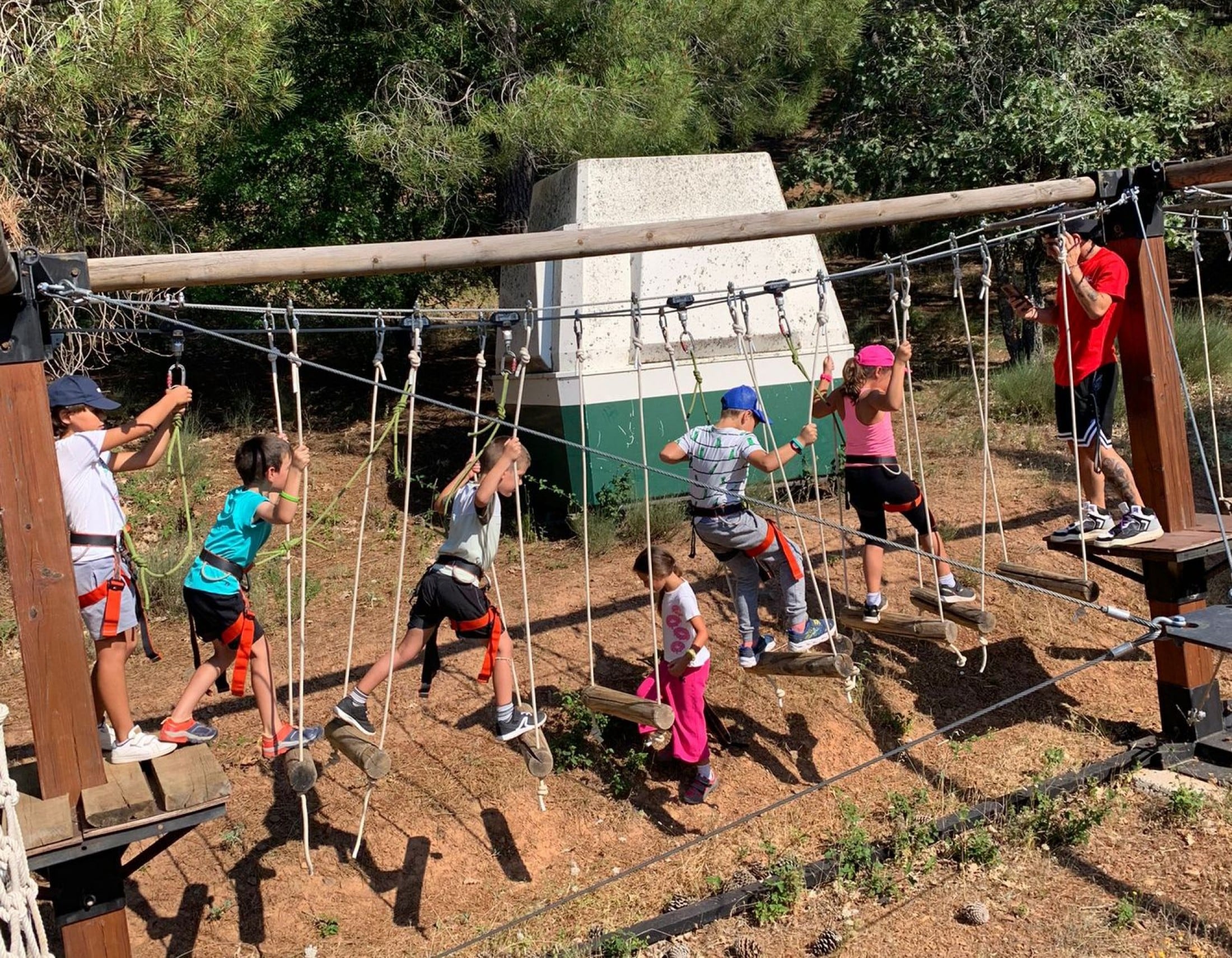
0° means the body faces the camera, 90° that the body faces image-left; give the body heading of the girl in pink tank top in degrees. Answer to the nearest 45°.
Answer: approximately 225°

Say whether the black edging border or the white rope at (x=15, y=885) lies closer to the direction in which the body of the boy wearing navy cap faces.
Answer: the black edging border

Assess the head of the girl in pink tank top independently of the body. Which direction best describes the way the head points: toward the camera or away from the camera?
away from the camera

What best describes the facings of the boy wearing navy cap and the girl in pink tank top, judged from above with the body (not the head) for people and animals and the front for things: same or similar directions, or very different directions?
same or similar directions

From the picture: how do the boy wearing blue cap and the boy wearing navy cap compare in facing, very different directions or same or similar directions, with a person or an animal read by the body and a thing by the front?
same or similar directions

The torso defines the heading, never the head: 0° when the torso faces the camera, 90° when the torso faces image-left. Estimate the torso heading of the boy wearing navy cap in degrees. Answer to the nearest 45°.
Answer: approximately 270°

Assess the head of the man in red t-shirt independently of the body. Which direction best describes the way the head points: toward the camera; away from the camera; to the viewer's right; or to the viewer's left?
to the viewer's left

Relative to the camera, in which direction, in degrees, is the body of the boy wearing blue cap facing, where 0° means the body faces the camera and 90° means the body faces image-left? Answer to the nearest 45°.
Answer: approximately 225°

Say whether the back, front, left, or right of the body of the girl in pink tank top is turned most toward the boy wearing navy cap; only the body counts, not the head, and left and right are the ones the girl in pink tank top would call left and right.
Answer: back

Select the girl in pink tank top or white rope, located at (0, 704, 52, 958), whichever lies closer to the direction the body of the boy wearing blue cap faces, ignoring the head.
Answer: the girl in pink tank top

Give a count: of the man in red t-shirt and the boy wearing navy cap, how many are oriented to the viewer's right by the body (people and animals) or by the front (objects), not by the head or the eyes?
1

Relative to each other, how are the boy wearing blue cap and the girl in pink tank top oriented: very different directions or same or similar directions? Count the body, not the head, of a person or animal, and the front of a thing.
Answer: same or similar directions
